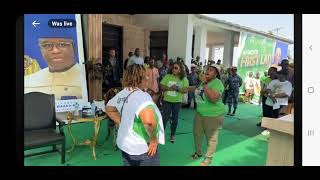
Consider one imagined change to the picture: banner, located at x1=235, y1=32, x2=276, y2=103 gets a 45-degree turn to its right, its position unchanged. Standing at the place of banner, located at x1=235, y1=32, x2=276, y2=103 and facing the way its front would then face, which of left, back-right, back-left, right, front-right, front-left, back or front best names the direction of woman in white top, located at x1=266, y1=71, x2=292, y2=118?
front-left

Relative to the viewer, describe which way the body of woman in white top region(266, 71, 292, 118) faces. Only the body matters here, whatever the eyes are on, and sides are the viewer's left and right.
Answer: facing the viewer and to the left of the viewer

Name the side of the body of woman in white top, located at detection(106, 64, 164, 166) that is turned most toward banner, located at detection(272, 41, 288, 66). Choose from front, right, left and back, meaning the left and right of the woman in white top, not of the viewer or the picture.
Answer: front

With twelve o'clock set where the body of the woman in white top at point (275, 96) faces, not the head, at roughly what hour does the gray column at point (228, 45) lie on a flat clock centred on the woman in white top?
The gray column is roughly at 4 o'clock from the woman in white top.

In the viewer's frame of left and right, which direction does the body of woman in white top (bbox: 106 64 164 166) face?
facing away from the viewer and to the right of the viewer

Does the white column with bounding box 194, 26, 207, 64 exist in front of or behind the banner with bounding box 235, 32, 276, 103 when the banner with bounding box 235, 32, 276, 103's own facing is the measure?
behind

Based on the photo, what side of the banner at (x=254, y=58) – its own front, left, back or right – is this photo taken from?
front

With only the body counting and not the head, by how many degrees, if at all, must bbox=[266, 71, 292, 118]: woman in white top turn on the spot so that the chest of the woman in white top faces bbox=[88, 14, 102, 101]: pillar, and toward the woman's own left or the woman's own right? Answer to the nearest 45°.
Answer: approximately 45° to the woman's own right

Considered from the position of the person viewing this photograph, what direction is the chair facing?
facing the viewer and to the right of the viewer

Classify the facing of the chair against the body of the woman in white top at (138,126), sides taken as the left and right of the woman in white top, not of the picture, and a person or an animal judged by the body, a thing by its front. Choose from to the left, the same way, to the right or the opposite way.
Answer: to the right

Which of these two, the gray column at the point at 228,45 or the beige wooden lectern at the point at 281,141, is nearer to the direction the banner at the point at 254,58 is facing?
the beige wooden lectern

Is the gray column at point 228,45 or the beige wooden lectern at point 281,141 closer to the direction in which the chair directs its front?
the beige wooden lectern

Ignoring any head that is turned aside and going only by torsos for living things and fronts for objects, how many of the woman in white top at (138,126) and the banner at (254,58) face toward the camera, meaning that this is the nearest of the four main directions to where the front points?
1
